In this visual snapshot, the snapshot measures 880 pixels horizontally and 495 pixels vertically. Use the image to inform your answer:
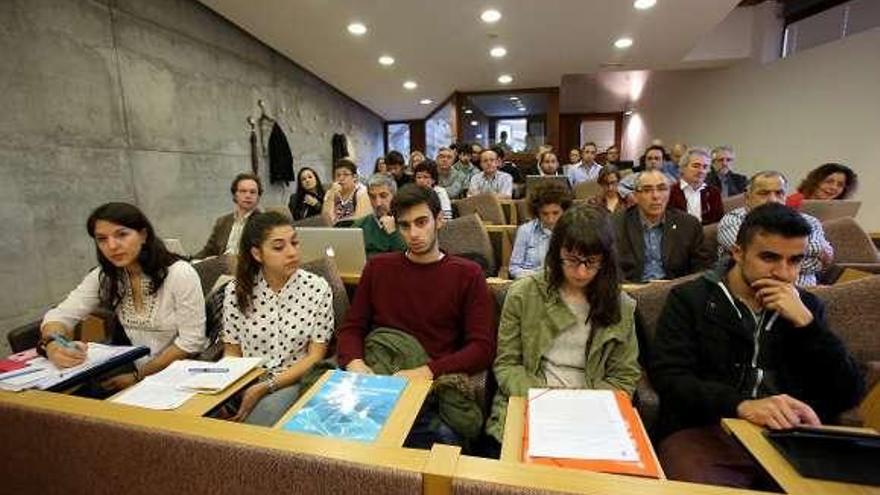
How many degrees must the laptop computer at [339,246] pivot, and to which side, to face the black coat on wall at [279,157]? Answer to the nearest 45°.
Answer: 0° — it already faces it

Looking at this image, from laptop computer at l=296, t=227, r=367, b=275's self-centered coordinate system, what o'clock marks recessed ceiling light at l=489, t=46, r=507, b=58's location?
The recessed ceiling light is roughly at 1 o'clock from the laptop computer.

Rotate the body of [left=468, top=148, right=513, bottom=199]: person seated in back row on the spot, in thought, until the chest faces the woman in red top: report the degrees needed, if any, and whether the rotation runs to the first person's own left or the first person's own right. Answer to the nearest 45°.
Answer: approximately 45° to the first person's own left

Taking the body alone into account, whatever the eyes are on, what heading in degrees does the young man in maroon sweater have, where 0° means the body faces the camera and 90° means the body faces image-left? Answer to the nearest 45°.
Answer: approximately 0°

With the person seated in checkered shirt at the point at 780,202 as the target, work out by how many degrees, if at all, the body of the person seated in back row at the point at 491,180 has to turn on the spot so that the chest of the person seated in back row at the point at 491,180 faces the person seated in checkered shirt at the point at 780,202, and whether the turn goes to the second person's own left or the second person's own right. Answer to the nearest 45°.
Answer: approximately 45° to the second person's own left

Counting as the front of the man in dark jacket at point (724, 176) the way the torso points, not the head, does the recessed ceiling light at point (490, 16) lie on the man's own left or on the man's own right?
on the man's own right
